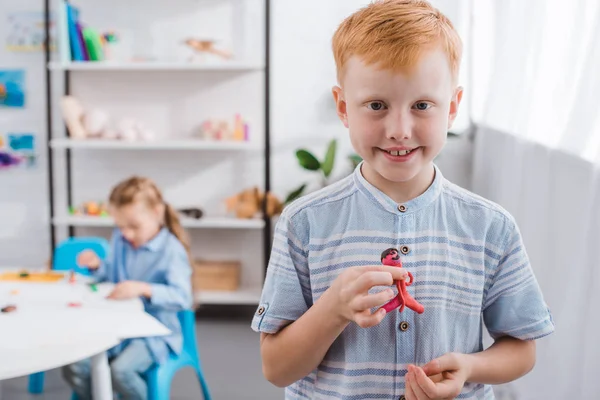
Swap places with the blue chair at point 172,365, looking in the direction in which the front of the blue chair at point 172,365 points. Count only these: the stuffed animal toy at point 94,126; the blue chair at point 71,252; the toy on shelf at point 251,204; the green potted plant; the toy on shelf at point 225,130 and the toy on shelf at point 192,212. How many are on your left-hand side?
0

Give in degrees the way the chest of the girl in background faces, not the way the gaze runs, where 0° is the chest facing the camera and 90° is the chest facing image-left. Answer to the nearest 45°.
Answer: approximately 45°

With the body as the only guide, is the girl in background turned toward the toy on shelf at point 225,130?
no

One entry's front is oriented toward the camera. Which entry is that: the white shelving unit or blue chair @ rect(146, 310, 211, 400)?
the white shelving unit

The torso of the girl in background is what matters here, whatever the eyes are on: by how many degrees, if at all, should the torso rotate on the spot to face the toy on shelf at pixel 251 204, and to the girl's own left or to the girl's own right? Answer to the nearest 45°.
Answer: approximately 180°

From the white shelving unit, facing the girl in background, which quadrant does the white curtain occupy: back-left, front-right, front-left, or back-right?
front-left

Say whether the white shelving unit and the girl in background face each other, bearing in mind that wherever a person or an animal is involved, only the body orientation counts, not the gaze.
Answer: no

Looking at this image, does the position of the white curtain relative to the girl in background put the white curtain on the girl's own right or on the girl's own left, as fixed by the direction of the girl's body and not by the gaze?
on the girl's own left

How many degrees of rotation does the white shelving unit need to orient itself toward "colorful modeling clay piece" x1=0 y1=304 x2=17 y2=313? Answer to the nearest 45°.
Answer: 0° — it already faces it

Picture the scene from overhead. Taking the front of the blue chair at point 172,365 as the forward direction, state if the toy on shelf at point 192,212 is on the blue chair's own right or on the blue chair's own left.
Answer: on the blue chair's own right

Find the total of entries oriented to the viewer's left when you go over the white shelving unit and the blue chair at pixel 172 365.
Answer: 1

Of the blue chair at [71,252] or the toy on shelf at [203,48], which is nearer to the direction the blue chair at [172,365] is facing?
the blue chair

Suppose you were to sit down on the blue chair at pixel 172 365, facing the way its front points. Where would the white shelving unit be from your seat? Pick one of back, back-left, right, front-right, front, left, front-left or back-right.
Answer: right

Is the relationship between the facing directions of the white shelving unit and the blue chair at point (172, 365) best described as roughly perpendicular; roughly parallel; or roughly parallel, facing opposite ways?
roughly perpendicular

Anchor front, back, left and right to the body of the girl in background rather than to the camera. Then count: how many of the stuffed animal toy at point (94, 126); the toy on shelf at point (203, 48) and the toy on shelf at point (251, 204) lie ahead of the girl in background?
0

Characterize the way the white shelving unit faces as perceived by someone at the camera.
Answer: facing the viewer

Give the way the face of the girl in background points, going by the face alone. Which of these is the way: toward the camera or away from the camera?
toward the camera

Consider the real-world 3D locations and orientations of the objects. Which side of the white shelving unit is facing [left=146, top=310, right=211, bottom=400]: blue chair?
front

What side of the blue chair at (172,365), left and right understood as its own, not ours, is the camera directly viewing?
left
